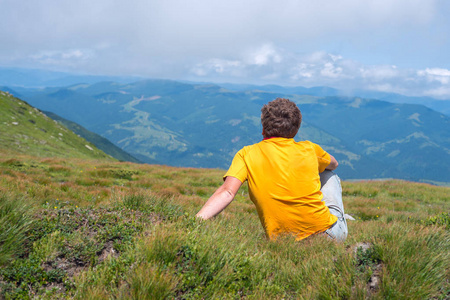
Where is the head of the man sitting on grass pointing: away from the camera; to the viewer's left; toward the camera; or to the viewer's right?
away from the camera

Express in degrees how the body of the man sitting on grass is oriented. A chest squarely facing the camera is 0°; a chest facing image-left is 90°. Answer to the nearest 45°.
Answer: approximately 180°
